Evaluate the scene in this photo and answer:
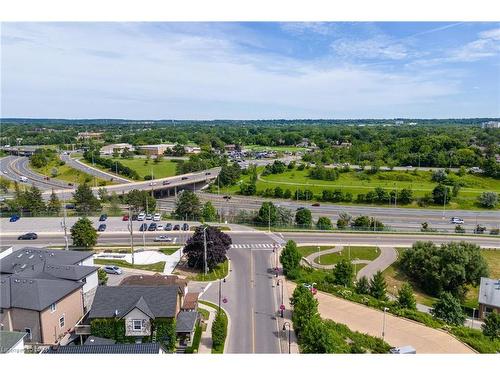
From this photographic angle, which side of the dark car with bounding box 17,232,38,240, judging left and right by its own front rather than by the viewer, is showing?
left

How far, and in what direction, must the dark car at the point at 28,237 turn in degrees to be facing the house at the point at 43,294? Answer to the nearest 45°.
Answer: approximately 90° to its left

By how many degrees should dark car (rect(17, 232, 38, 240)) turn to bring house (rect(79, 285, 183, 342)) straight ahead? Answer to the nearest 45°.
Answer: approximately 90° to its left

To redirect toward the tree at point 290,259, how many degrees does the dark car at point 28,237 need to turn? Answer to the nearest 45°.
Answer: approximately 135° to its left

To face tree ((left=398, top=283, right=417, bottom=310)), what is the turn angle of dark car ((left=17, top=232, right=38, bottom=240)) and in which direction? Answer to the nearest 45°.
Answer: approximately 135° to its left

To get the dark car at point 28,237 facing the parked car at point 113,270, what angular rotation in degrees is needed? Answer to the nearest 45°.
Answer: approximately 135° to its left
